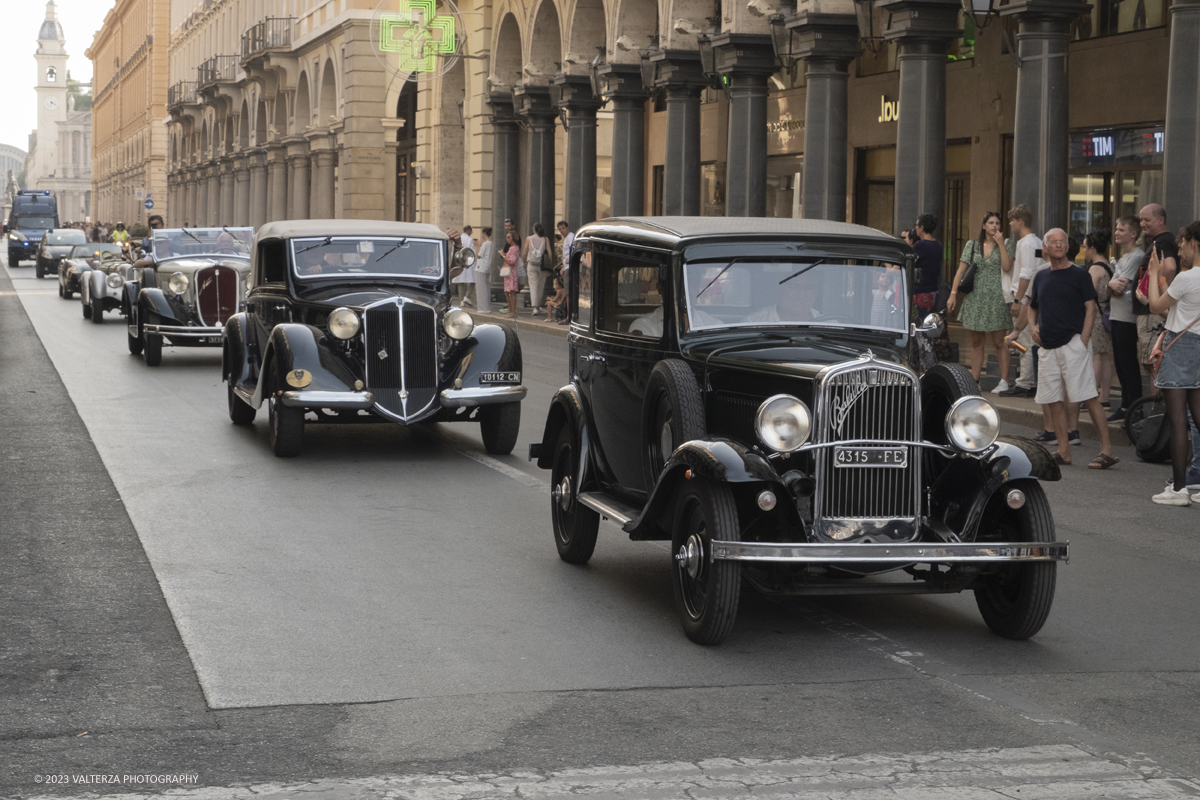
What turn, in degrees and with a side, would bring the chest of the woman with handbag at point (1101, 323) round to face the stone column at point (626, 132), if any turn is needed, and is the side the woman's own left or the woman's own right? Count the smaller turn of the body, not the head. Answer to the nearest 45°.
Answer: approximately 45° to the woman's own right

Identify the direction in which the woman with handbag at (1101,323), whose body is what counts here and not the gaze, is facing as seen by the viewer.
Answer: to the viewer's left

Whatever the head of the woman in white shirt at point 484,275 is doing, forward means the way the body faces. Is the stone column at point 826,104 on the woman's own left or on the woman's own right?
on the woman's own left

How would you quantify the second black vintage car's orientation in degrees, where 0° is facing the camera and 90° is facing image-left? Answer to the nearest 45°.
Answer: approximately 0°

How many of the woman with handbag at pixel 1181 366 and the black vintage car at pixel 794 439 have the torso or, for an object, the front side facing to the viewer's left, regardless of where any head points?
1

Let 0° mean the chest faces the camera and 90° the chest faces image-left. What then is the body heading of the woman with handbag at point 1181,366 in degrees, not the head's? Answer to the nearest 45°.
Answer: approximately 90°
